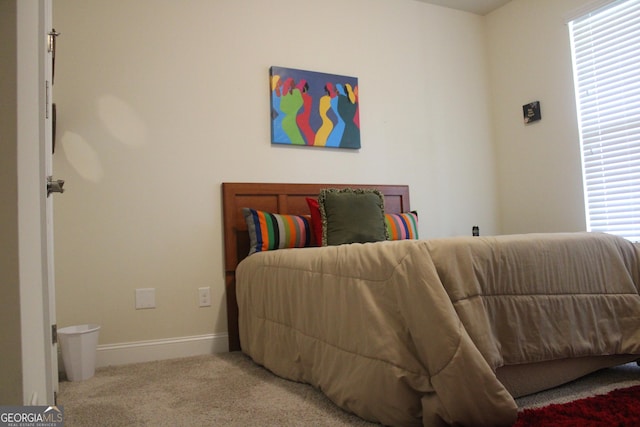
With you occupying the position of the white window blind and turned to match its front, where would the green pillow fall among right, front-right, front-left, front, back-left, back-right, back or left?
front

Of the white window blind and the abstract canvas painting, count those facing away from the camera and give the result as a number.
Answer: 0

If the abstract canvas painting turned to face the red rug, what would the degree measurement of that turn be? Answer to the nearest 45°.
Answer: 0° — it already faces it

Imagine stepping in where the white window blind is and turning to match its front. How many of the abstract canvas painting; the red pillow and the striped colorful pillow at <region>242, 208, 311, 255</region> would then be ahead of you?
3

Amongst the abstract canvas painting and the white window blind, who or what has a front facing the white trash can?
the white window blind

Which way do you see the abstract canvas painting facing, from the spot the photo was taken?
facing the viewer and to the right of the viewer

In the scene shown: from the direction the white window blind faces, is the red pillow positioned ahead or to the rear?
ahead

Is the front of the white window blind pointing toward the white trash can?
yes

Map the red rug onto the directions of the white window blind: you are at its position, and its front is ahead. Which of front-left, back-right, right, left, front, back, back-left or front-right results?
front-left

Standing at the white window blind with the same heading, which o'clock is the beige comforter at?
The beige comforter is roughly at 11 o'clock from the white window blind.

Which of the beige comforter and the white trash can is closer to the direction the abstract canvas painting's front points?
the beige comforter

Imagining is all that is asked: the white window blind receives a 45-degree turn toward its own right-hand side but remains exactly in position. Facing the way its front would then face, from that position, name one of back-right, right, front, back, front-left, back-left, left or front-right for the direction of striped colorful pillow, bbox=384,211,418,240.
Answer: front-left

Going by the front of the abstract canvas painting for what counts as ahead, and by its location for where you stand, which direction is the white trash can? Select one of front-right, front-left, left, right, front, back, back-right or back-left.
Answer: right
